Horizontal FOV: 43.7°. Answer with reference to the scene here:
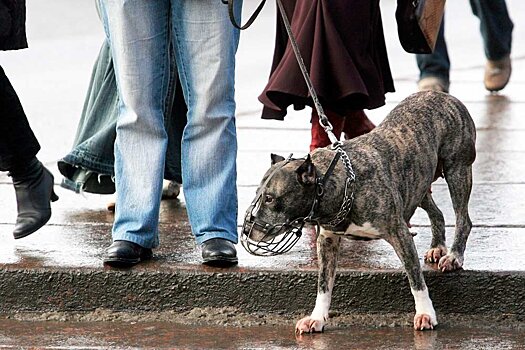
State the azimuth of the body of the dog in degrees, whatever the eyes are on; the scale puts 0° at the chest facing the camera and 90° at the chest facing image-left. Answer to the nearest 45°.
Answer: approximately 45°
